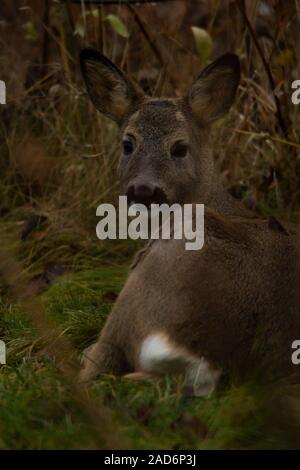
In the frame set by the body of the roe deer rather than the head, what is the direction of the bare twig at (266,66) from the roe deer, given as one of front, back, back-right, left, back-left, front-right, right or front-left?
back-right

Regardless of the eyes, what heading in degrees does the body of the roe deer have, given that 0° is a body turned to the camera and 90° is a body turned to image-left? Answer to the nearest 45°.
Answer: approximately 45°
